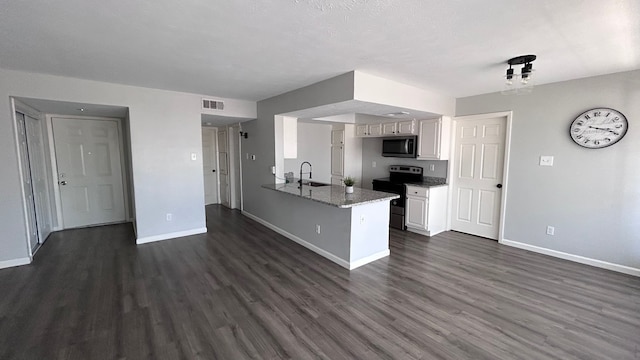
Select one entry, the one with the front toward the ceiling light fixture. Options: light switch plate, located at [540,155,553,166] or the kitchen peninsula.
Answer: the light switch plate

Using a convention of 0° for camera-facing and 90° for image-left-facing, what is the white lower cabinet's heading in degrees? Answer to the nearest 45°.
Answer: approximately 45°

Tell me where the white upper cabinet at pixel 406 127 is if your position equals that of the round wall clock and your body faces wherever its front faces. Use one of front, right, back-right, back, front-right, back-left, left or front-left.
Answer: right

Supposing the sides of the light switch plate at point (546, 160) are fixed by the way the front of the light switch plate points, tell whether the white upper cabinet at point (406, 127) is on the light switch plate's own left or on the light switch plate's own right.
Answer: on the light switch plate's own right

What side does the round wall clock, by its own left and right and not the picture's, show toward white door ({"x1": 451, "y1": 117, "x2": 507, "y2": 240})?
right
